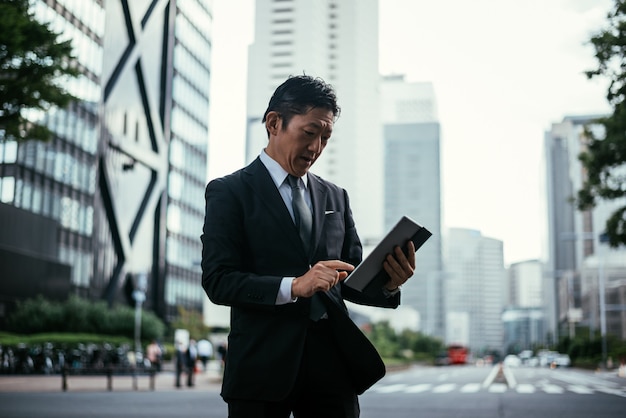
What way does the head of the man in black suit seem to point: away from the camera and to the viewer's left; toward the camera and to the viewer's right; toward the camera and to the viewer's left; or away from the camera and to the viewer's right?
toward the camera and to the viewer's right

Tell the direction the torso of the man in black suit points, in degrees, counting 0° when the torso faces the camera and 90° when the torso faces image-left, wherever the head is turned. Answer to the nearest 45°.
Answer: approximately 315°

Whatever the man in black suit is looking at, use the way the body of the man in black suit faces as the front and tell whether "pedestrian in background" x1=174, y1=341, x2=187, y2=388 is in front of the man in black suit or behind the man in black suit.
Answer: behind

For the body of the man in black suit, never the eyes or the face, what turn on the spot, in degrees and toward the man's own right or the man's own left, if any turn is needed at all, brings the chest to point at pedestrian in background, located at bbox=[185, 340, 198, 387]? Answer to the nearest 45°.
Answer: approximately 135° to the man's own left
